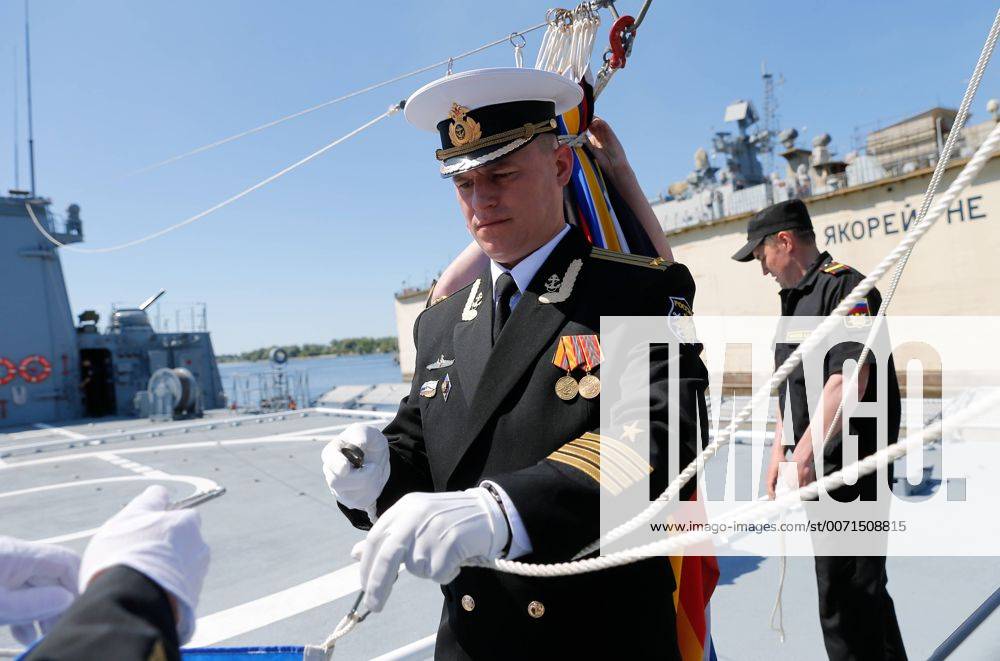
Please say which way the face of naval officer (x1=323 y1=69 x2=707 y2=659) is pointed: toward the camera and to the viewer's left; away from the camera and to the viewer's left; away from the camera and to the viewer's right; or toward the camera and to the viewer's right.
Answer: toward the camera and to the viewer's left

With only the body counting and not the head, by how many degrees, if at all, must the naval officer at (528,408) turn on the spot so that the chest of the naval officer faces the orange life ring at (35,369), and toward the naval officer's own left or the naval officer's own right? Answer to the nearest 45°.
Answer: approximately 90° to the naval officer's own right

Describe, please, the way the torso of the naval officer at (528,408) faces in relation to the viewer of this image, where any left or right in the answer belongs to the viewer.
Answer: facing the viewer and to the left of the viewer

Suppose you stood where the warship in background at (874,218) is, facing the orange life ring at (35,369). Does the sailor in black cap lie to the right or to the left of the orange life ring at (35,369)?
left

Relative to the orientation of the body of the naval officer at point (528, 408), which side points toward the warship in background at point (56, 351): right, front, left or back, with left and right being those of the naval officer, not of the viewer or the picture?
right

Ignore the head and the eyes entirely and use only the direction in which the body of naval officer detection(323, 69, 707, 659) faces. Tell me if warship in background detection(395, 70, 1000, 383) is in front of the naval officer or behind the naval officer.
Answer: behind
